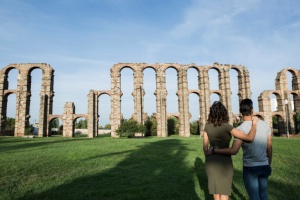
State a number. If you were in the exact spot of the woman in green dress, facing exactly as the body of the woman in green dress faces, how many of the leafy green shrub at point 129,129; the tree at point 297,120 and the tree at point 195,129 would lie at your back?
0

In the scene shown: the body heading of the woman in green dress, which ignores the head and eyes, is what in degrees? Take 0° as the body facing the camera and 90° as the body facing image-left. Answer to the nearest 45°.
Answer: approximately 180°

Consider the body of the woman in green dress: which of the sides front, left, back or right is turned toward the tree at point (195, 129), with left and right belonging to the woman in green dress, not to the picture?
front

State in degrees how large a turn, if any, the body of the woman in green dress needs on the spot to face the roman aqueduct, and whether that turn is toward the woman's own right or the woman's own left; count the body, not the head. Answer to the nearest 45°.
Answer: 0° — they already face it

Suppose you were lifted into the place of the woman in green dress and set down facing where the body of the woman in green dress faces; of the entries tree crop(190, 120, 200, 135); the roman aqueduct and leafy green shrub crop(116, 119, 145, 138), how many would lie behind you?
0

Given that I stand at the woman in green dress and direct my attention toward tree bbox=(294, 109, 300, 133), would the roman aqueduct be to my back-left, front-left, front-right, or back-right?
front-left

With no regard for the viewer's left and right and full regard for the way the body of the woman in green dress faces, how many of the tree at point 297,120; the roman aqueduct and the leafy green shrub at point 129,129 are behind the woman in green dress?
0

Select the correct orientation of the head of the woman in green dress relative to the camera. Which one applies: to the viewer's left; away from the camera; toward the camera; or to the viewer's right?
away from the camera

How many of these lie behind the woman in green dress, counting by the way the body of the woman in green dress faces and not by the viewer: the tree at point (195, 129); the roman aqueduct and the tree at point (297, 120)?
0

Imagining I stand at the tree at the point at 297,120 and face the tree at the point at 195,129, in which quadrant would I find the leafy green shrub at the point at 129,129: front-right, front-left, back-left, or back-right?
front-left

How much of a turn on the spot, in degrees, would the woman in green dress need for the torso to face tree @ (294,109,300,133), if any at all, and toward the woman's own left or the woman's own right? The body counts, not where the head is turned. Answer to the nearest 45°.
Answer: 0° — they already face it

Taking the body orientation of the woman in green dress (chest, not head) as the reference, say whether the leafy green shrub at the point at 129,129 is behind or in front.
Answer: in front
